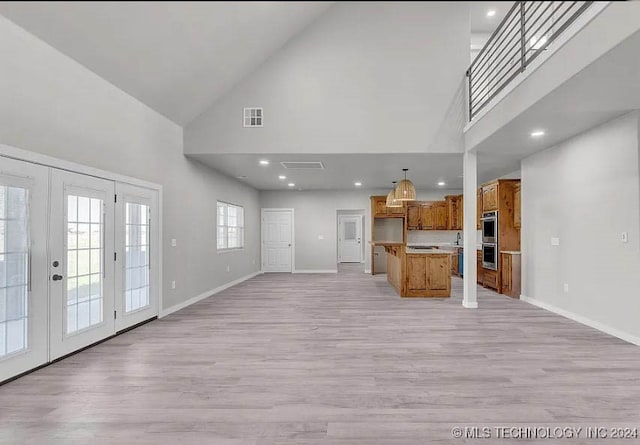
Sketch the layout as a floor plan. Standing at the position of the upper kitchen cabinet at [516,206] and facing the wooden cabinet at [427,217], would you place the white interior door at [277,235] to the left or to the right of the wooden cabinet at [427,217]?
left

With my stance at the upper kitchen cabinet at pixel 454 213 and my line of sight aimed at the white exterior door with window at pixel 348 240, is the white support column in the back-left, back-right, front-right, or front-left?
back-left

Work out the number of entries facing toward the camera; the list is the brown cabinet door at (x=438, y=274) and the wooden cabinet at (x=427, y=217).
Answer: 2

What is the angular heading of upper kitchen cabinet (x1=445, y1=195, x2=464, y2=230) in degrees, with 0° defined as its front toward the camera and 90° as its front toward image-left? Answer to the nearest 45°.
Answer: approximately 0°

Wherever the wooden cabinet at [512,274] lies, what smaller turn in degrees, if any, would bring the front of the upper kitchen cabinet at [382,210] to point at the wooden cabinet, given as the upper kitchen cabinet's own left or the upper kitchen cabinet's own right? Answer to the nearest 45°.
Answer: approximately 45° to the upper kitchen cabinet's own left

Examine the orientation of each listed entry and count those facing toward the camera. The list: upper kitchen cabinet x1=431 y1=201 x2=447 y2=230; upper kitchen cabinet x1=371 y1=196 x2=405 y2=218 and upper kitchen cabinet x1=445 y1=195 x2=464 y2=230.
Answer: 3

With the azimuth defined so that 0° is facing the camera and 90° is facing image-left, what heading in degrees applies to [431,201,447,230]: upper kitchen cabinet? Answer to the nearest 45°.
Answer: approximately 0°

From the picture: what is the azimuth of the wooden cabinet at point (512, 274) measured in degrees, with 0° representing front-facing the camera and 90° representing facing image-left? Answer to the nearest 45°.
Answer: approximately 45°

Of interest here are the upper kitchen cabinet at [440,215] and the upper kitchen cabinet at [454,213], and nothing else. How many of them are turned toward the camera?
2

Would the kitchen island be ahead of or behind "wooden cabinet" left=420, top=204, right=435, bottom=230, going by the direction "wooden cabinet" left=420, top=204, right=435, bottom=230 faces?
ahead

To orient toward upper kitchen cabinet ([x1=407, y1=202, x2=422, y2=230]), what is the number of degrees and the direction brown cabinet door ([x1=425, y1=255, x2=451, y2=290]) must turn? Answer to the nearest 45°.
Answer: approximately 180°

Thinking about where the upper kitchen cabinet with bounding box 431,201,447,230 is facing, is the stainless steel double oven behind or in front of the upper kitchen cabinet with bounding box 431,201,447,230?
in front

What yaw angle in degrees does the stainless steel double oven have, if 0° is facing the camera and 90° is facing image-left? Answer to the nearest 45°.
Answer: approximately 45°

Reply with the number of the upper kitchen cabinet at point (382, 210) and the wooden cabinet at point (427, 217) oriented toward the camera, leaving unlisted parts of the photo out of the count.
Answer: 2
